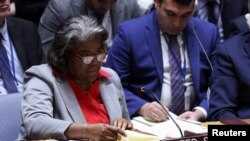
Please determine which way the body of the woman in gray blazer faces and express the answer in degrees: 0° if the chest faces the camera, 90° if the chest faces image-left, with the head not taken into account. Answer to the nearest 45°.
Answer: approximately 315°

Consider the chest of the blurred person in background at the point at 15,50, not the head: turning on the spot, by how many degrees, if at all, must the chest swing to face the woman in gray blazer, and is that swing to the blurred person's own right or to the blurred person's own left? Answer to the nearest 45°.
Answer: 0° — they already face them

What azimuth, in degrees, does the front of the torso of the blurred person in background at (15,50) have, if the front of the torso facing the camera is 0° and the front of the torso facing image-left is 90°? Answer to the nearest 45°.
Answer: approximately 0°

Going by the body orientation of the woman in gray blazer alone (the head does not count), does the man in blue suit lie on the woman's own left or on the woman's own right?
on the woman's own left

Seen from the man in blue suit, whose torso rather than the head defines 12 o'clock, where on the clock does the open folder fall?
The open folder is roughly at 12 o'clock from the man in blue suit.

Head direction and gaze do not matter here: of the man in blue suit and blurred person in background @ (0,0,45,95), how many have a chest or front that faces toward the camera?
2

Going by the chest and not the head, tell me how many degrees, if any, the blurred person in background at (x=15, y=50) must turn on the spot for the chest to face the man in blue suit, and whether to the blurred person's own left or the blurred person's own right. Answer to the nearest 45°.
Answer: approximately 45° to the blurred person's own left
